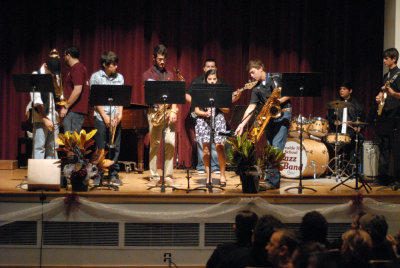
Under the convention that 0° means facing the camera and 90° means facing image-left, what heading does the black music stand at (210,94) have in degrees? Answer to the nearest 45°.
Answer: approximately 180°

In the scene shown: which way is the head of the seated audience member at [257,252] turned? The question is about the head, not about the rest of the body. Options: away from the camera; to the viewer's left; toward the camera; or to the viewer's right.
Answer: away from the camera

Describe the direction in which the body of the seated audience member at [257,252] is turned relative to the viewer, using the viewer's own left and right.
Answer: facing away from the viewer and to the right of the viewer

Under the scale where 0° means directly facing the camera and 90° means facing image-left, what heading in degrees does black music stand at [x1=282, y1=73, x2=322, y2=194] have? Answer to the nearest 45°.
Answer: approximately 180°

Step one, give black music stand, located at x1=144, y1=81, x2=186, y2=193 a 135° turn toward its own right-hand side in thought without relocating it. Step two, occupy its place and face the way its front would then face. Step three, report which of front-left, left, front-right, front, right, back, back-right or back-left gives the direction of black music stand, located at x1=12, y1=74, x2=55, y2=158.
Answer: back-right

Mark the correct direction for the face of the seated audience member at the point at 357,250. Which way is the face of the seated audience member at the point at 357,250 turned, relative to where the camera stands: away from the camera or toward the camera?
away from the camera

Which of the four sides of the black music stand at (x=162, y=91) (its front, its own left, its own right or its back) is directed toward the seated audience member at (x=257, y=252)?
back

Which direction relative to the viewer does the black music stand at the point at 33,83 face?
away from the camera

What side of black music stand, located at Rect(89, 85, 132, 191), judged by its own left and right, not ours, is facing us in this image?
back

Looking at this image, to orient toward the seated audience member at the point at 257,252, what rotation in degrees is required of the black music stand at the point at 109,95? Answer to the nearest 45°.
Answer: approximately 180°

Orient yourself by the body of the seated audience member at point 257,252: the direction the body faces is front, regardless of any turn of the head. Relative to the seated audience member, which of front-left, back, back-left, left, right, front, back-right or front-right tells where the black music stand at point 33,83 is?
left

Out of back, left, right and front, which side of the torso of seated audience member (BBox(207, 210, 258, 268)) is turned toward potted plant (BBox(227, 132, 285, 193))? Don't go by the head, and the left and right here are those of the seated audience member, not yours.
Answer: front

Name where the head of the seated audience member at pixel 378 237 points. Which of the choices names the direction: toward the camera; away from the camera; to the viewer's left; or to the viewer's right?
away from the camera

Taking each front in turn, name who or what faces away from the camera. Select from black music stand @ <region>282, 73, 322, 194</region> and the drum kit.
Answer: the black music stand

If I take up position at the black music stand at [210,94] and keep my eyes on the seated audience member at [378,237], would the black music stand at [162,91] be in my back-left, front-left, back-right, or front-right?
back-right

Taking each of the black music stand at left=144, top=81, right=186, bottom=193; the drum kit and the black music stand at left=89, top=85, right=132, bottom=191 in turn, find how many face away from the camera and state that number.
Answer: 2

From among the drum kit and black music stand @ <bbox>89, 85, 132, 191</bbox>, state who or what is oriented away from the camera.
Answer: the black music stand

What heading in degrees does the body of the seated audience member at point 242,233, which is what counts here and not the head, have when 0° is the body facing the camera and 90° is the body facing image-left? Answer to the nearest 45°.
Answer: approximately 180°
